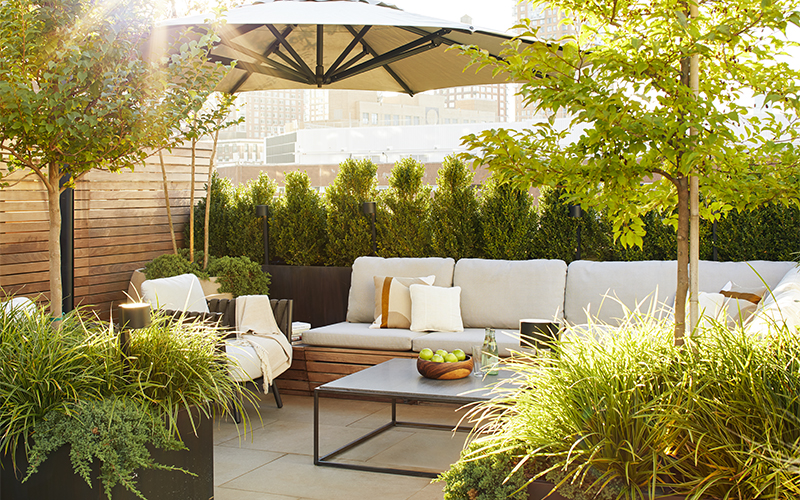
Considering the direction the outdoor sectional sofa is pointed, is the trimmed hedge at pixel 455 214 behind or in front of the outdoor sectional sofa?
behind

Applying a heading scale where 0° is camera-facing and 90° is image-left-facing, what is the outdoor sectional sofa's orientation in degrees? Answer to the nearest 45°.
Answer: approximately 0°

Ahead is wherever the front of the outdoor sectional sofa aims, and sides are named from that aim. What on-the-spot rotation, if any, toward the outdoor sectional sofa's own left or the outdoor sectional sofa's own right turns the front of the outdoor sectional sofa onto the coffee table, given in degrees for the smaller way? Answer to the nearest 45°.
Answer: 0° — it already faces it

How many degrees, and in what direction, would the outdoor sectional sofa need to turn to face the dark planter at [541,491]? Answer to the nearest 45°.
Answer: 0° — it already faces it

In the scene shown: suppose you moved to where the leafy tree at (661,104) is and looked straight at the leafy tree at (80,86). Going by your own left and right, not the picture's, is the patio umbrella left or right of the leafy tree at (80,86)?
right

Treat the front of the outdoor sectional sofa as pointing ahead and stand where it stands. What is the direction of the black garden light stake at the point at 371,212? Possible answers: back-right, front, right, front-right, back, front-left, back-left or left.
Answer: back-right

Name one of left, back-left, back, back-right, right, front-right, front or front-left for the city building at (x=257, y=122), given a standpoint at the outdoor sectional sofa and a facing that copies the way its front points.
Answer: back-right

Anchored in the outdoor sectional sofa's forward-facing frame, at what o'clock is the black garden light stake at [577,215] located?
The black garden light stake is roughly at 7 o'clock from the outdoor sectional sofa.

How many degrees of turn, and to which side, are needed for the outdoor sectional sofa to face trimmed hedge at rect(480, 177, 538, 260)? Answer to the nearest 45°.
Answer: approximately 180°

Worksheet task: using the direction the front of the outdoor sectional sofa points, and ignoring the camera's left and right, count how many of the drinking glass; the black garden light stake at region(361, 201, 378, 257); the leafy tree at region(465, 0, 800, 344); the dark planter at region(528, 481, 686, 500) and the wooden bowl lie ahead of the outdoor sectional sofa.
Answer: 4

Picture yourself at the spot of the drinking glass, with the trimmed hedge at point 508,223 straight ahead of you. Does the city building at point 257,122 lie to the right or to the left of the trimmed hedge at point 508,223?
left
